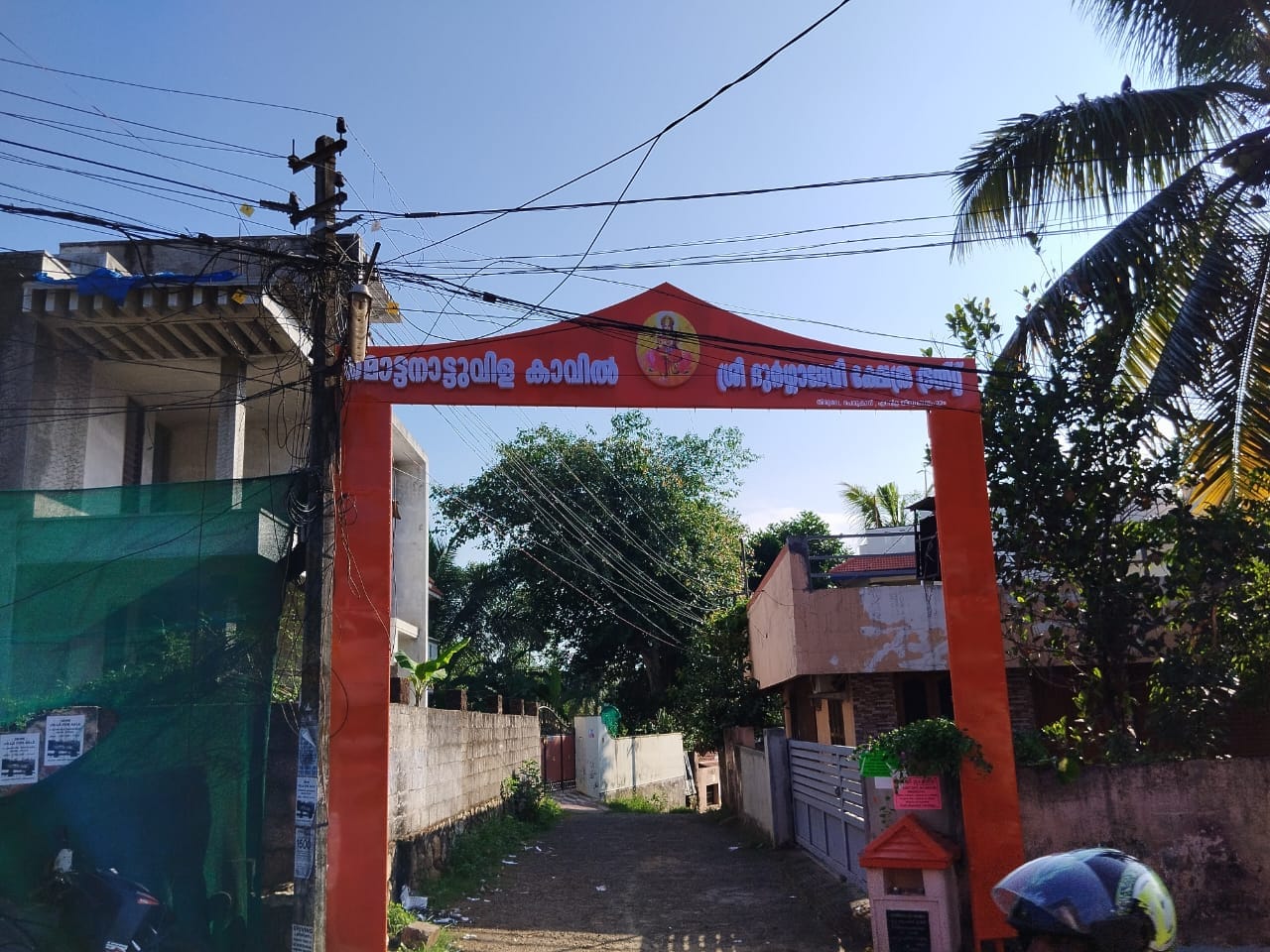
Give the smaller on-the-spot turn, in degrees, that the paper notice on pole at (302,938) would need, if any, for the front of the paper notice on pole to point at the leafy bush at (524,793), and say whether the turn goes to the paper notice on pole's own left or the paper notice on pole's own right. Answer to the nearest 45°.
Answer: approximately 180°

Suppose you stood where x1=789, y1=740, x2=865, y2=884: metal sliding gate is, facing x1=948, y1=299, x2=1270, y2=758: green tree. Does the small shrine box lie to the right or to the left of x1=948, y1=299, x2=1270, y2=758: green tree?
right

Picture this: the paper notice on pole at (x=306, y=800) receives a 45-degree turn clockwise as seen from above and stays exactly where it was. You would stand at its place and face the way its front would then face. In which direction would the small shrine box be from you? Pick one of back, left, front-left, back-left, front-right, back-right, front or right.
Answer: back-left

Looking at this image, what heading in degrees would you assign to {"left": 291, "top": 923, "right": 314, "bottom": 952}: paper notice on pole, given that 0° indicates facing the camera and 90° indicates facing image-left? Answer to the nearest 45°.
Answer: approximately 0°

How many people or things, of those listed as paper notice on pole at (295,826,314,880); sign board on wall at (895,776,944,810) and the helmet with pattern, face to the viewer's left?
1

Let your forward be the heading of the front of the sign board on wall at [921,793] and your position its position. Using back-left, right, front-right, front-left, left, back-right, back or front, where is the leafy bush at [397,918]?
right

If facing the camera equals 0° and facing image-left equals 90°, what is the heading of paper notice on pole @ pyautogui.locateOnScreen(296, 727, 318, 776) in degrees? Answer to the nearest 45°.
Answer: approximately 0°

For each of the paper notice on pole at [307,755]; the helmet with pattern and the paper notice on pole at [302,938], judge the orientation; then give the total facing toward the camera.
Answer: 2

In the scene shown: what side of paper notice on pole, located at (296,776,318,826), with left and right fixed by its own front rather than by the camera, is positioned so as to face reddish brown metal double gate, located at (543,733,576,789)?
back

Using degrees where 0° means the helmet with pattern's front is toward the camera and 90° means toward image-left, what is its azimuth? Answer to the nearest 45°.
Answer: approximately 90°

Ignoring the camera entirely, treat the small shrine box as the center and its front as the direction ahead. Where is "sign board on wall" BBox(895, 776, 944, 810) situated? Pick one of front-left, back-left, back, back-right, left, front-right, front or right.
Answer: back

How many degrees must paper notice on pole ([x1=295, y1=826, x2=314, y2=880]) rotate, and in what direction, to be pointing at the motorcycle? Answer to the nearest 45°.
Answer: approximately 90° to its right

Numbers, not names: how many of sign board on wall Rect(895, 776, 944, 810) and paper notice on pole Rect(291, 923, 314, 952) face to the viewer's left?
0

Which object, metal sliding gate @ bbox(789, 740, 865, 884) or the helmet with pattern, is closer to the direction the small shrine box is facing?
the helmet with pattern
